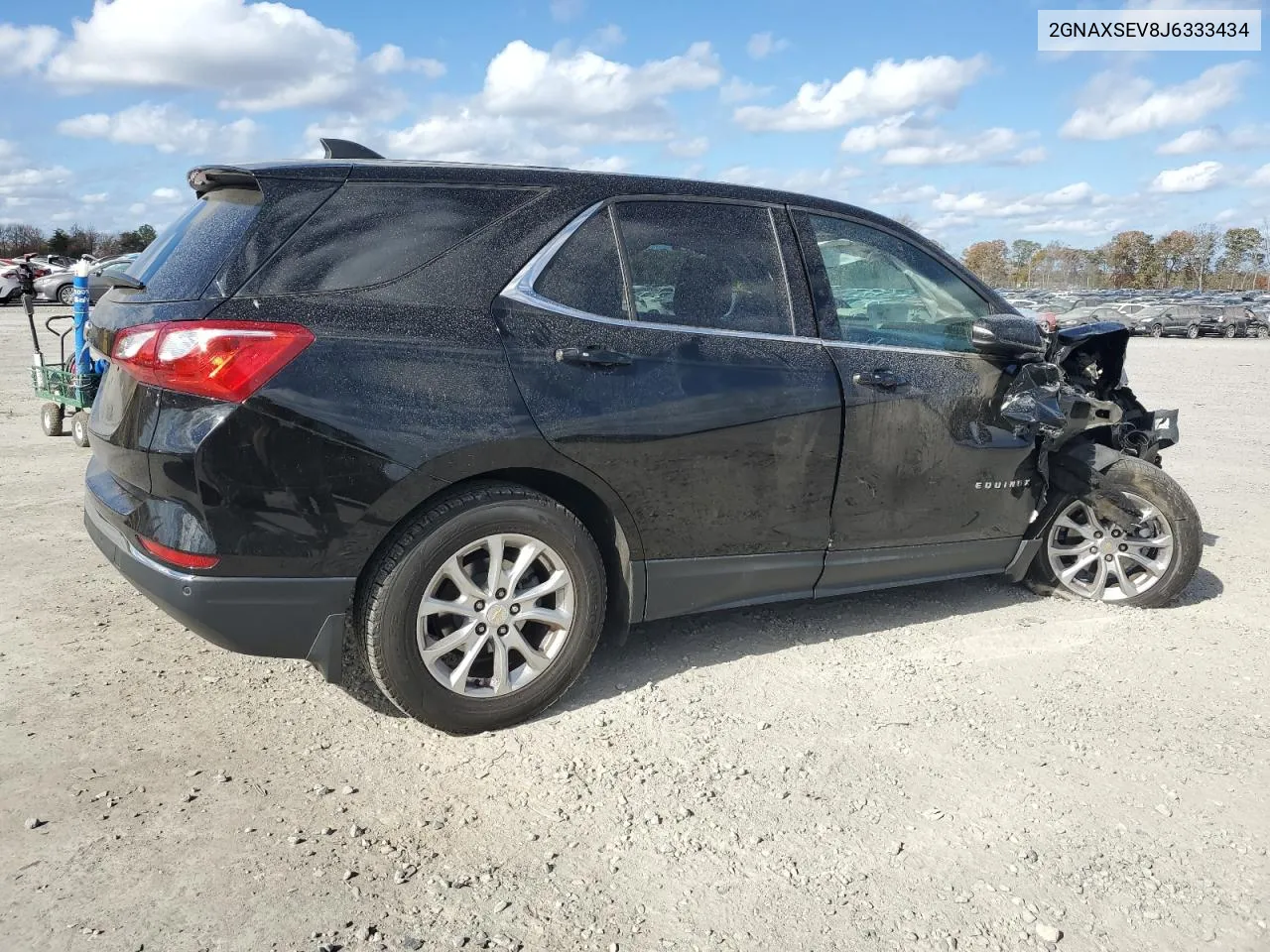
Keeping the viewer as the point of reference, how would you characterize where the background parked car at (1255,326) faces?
facing the viewer and to the left of the viewer

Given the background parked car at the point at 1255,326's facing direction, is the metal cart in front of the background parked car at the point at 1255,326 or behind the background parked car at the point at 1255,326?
in front

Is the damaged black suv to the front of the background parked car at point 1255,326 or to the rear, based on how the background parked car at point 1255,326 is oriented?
to the front
